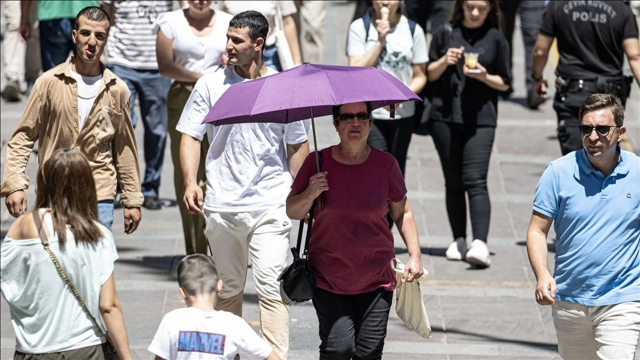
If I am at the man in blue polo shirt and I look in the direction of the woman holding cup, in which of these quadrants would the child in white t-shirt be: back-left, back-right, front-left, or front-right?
back-left

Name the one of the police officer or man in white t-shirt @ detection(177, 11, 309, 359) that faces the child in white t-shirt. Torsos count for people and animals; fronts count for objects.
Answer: the man in white t-shirt

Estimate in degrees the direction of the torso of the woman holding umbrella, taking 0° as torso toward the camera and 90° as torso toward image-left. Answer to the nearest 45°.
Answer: approximately 0°

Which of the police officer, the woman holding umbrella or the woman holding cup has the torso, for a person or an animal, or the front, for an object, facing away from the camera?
the police officer

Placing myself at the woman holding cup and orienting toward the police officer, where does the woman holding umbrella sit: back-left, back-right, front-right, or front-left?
back-right

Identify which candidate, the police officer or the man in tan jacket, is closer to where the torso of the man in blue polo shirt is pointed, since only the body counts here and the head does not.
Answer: the man in tan jacket
